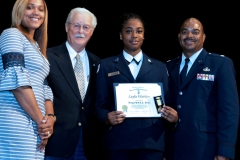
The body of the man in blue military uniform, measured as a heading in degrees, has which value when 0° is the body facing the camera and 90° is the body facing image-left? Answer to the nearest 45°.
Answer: approximately 45°
